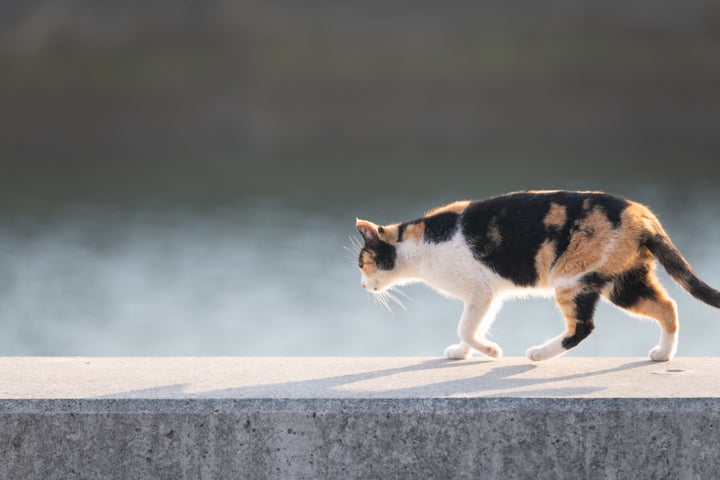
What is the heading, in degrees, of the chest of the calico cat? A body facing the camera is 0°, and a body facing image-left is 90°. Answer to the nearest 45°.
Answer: approximately 90°
